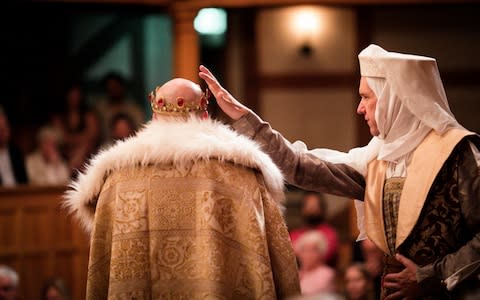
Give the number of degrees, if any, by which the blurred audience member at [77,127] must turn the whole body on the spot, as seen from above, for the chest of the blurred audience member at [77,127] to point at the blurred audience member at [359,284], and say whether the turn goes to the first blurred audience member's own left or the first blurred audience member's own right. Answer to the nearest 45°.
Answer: approximately 45° to the first blurred audience member's own left

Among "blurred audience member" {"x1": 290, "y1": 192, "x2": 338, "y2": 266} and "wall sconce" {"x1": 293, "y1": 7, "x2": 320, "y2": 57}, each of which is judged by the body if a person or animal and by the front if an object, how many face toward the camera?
2

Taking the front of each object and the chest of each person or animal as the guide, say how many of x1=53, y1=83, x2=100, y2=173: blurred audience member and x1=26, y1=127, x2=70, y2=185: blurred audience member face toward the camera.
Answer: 2

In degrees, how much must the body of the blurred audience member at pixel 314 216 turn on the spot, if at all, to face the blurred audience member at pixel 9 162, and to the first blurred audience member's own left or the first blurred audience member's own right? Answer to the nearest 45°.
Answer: approximately 90° to the first blurred audience member's own right

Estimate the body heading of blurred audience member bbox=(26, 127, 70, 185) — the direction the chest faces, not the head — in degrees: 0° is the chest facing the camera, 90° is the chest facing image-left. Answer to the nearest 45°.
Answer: approximately 0°

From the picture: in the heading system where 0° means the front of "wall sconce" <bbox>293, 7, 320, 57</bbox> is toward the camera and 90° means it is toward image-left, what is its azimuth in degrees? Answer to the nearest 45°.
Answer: approximately 0°
